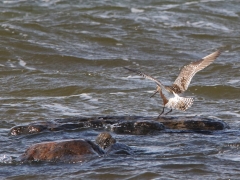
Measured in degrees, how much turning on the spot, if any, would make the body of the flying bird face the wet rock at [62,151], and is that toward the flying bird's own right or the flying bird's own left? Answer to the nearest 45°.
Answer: approximately 90° to the flying bird's own left

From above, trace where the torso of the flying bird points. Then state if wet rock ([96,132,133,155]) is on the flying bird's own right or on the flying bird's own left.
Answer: on the flying bird's own left

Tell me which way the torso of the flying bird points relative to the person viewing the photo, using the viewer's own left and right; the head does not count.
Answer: facing away from the viewer and to the left of the viewer
